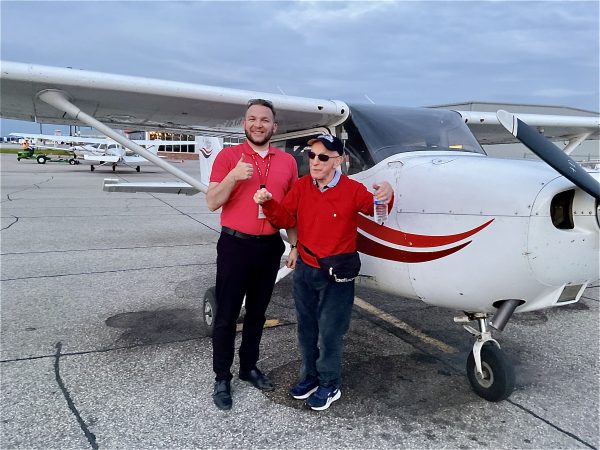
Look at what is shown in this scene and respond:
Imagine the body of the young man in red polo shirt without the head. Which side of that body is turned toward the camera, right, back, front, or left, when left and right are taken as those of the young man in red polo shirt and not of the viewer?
front

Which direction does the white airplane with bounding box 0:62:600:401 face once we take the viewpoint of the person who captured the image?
facing the viewer and to the right of the viewer
